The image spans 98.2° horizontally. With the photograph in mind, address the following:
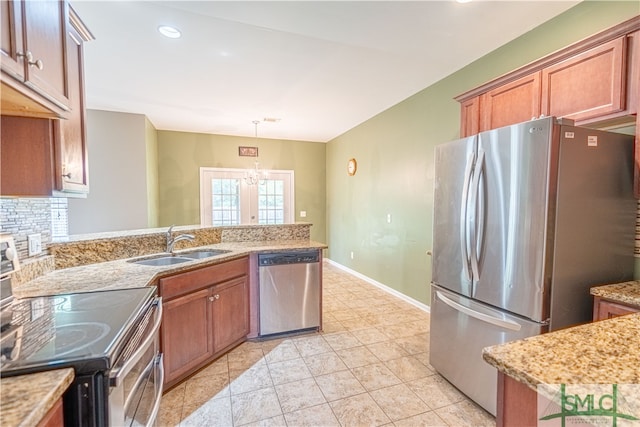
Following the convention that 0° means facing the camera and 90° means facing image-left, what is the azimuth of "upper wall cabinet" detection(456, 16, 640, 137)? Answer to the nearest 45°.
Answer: approximately 45°

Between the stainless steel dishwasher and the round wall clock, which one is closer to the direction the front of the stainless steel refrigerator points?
the stainless steel dishwasher

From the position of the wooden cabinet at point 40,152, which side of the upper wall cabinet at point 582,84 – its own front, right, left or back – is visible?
front

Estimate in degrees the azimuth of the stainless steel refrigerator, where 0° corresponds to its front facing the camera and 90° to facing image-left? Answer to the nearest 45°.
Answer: approximately 45°

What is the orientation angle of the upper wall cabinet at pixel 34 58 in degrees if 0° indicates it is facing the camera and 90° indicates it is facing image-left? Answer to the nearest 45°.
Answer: approximately 315°

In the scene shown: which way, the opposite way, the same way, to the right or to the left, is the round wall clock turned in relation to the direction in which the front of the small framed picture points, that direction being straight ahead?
to the right

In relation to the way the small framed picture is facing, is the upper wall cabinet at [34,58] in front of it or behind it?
in front

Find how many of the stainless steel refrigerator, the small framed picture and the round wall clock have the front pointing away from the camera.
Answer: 0

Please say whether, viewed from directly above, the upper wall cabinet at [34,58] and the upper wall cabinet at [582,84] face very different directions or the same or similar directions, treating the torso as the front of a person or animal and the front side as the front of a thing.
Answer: very different directions

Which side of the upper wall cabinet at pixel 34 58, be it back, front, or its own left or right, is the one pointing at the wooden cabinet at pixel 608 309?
front

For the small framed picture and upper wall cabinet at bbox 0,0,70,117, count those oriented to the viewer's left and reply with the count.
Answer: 0

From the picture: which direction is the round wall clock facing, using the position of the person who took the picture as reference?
facing the viewer and to the left of the viewer

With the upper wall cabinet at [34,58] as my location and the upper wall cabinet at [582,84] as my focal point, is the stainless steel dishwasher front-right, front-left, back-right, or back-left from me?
front-left

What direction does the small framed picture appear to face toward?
toward the camera
